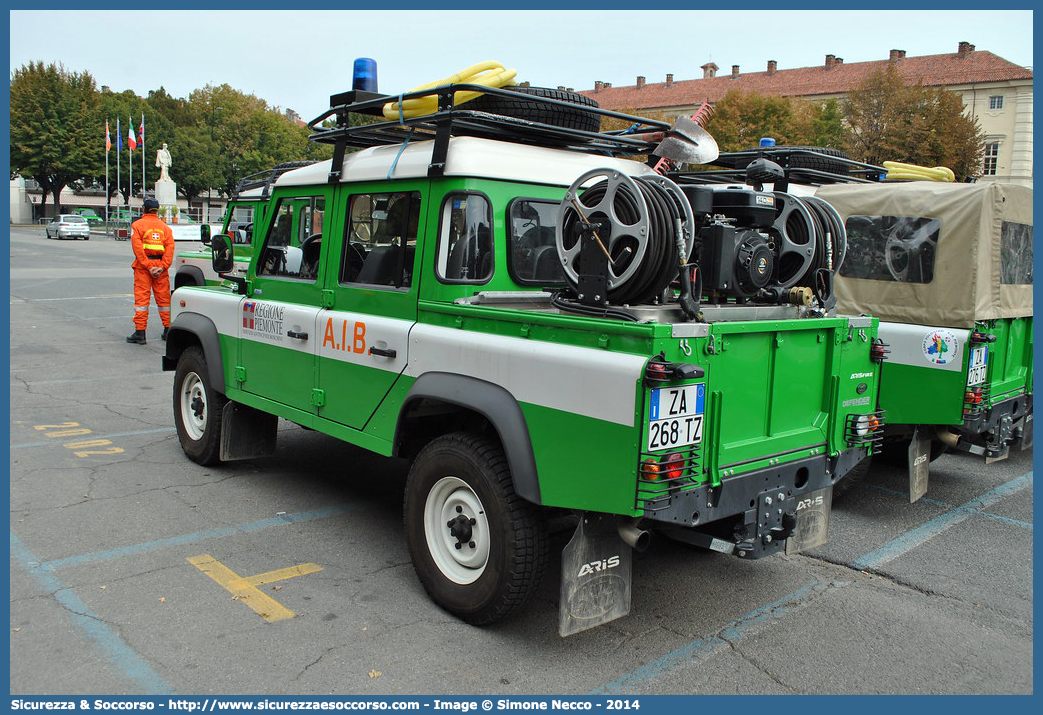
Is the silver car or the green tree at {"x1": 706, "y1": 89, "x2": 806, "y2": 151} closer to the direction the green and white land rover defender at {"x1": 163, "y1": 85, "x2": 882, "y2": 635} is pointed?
the silver car

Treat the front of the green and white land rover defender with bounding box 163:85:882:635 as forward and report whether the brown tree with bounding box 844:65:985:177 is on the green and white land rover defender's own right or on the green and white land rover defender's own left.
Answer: on the green and white land rover defender's own right

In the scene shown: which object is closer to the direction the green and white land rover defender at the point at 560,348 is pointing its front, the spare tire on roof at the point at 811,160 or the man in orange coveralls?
the man in orange coveralls

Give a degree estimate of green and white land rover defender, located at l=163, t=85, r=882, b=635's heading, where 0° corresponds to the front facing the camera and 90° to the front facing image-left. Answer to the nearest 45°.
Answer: approximately 135°

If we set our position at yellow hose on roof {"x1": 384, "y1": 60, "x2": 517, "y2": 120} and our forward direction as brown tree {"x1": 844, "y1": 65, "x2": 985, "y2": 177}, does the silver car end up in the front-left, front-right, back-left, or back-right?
front-left

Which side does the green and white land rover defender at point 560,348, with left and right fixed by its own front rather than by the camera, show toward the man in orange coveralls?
front

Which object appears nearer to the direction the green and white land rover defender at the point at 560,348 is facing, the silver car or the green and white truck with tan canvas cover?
the silver car

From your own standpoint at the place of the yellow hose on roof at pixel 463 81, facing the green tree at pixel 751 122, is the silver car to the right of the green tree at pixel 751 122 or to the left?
left

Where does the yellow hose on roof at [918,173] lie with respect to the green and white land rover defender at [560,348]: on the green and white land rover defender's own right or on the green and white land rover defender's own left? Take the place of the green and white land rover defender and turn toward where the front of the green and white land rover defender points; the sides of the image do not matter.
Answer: on the green and white land rover defender's own right

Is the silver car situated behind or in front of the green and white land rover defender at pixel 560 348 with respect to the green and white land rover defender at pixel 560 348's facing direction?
in front

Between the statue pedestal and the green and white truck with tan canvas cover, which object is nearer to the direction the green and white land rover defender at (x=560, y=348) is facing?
the statue pedestal

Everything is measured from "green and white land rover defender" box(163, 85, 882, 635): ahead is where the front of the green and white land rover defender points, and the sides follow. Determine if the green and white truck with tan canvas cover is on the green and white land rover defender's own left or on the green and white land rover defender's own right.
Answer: on the green and white land rover defender's own right

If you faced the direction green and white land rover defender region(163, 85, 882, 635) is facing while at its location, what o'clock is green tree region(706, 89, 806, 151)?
The green tree is roughly at 2 o'clock from the green and white land rover defender.

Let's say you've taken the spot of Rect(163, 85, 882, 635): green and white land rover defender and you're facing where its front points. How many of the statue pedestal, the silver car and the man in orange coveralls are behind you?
0
